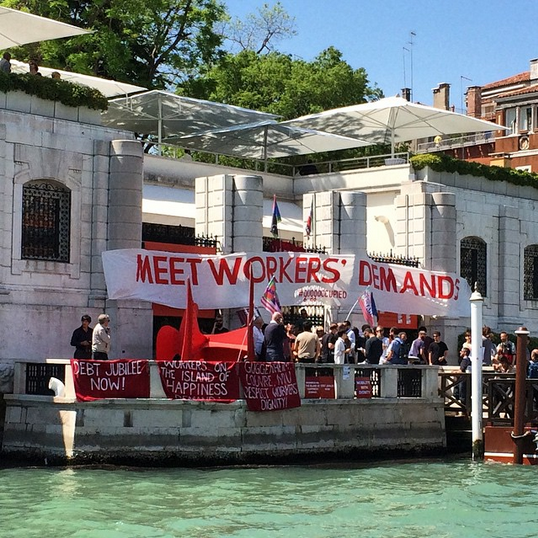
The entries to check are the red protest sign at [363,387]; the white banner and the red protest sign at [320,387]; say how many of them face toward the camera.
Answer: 3

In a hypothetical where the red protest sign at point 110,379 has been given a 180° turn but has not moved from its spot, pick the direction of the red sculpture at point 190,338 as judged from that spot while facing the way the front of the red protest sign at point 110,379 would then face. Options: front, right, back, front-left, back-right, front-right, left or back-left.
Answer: front-right

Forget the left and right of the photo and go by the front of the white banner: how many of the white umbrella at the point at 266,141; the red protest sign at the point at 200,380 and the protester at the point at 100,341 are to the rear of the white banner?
1

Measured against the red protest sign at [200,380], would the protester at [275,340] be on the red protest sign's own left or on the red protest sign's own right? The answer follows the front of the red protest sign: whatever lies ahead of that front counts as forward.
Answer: on the red protest sign's own left

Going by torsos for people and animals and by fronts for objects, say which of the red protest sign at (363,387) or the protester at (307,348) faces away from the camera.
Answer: the protester

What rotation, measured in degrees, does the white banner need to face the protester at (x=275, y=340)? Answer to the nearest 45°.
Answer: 0° — it already faces them

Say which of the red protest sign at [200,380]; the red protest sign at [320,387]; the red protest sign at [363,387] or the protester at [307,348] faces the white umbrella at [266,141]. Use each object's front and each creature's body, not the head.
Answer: the protester

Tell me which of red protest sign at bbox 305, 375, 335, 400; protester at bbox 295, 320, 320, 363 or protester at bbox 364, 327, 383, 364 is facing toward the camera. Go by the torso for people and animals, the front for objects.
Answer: the red protest sign

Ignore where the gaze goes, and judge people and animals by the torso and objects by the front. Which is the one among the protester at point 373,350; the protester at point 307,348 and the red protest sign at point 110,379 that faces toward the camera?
the red protest sign

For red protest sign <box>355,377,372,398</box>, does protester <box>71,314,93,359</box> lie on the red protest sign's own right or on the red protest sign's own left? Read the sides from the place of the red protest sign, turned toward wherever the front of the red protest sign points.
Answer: on the red protest sign's own right

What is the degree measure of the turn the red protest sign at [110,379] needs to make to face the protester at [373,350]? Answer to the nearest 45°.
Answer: approximately 135° to its left

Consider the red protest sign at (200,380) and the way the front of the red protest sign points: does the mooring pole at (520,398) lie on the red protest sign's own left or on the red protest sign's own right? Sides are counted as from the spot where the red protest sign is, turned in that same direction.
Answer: on the red protest sign's own left

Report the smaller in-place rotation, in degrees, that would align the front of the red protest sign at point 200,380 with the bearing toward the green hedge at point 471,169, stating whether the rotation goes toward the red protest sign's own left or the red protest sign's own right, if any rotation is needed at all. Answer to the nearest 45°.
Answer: approximately 135° to the red protest sign's own left

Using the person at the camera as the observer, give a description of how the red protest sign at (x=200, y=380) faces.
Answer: facing the viewer

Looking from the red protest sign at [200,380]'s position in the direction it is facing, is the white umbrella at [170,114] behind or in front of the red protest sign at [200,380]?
behind
